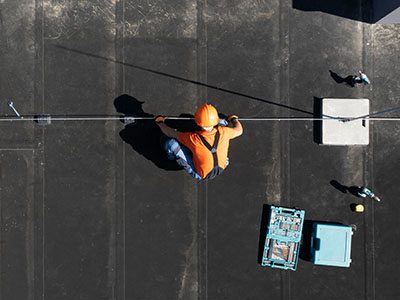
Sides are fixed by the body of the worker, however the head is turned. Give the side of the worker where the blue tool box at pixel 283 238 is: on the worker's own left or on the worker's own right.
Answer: on the worker's own right

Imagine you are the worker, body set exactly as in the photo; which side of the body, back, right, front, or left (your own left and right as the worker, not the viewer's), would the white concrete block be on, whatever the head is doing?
right

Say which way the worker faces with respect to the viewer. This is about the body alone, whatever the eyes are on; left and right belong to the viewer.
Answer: facing away from the viewer
